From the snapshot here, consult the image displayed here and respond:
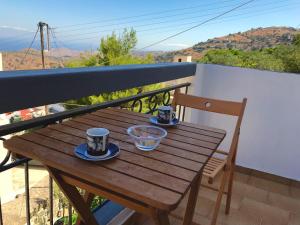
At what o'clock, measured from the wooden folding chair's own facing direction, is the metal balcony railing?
The metal balcony railing is roughly at 12 o'clock from the wooden folding chair.

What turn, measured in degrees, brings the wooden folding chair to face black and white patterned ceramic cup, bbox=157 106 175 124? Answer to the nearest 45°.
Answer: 0° — it already faces it

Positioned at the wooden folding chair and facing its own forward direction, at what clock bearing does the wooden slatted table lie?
The wooden slatted table is roughly at 11 o'clock from the wooden folding chair.

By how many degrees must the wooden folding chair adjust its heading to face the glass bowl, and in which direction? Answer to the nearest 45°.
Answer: approximately 45° to its left

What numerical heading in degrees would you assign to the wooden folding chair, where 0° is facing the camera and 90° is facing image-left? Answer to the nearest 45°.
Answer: approximately 45°
